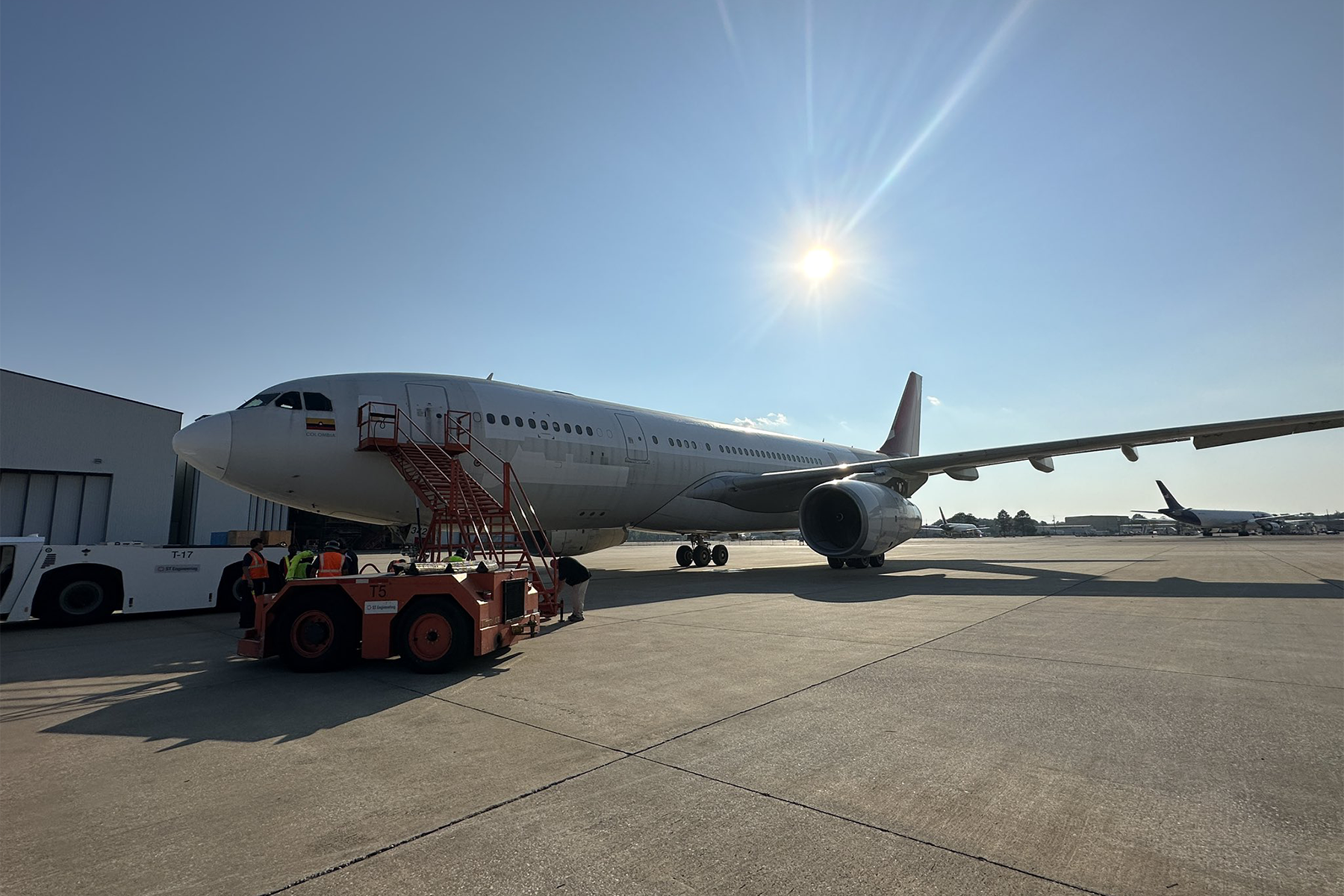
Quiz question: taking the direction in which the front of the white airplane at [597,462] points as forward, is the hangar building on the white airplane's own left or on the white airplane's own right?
on the white airplane's own right

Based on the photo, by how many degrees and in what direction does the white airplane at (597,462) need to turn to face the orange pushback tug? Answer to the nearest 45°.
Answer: approximately 45° to its left

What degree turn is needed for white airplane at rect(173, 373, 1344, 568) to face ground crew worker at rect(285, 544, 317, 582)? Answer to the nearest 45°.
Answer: approximately 45° to its left

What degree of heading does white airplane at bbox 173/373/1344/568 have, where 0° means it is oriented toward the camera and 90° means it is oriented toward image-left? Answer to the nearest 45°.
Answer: approximately 45°
